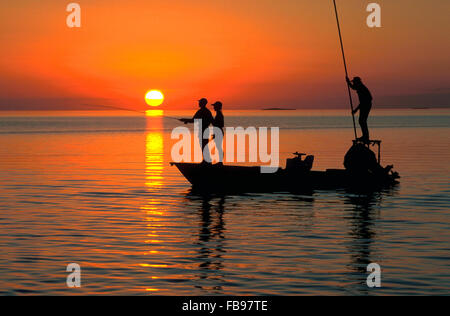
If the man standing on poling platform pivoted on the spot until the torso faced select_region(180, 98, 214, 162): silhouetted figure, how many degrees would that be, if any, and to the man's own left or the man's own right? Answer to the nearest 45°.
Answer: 0° — they already face them

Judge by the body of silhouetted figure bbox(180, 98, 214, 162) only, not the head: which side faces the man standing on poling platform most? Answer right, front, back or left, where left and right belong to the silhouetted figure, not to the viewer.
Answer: back

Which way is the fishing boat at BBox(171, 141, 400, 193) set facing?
to the viewer's left

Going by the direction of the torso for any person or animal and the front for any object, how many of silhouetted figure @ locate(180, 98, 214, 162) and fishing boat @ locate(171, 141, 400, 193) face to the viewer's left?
2

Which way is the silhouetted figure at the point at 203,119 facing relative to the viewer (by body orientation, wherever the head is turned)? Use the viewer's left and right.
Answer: facing to the left of the viewer

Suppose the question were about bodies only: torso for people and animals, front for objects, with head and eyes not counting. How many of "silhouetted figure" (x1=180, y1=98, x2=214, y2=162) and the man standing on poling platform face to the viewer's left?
2

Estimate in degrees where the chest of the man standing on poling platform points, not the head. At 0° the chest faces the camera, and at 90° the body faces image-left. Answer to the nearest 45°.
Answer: approximately 90°
